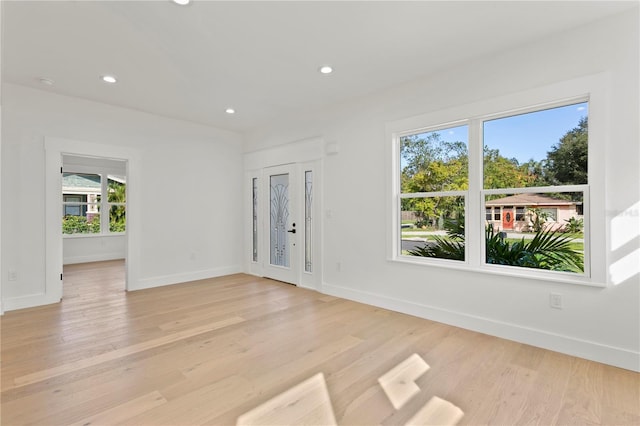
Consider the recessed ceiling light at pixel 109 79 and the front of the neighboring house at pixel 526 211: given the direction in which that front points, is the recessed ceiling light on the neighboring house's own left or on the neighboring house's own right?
on the neighboring house's own right

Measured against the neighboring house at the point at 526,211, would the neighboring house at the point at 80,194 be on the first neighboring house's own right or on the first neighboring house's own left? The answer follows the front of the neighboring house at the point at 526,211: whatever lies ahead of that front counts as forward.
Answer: on the first neighboring house's own right

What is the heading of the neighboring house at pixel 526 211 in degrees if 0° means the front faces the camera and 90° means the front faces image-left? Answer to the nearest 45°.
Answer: approximately 0°
